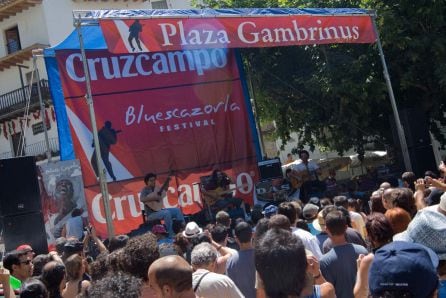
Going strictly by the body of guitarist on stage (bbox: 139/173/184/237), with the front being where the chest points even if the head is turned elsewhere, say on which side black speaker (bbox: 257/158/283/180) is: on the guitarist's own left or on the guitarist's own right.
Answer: on the guitarist's own left

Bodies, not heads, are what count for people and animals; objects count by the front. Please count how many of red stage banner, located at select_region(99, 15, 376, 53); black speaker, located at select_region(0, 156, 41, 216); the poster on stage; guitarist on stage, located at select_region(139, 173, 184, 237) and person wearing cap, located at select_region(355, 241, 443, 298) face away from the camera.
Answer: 1

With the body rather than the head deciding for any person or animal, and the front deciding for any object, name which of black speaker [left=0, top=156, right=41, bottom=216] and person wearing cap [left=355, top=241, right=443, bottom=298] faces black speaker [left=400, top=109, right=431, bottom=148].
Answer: the person wearing cap

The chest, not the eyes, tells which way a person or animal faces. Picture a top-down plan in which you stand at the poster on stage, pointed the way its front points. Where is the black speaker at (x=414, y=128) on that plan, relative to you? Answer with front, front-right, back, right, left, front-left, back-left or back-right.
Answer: left

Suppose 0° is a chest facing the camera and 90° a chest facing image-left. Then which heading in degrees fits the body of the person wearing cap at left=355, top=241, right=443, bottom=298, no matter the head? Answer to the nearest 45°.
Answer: approximately 180°

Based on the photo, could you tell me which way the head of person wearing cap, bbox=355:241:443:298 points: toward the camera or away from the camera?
away from the camera

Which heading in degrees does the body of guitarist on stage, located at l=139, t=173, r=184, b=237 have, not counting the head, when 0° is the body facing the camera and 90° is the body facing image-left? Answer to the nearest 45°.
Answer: approximately 315°

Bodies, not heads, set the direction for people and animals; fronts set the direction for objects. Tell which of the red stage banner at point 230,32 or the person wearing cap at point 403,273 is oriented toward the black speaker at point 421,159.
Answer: the person wearing cap

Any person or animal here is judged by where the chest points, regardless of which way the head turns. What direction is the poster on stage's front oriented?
toward the camera

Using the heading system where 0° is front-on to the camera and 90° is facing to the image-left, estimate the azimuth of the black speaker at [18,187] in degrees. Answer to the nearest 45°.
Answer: approximately 0°

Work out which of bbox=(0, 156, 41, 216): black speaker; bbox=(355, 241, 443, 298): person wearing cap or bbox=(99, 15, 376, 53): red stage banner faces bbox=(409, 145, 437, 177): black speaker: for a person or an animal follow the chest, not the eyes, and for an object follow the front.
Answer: the person wearing cap

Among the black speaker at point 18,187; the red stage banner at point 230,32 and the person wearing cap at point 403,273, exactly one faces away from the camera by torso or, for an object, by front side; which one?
the person wearing cap

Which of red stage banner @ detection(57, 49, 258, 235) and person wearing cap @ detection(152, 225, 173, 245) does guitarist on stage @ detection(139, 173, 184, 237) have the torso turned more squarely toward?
the person wearing cap

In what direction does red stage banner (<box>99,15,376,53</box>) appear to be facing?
toward the camera

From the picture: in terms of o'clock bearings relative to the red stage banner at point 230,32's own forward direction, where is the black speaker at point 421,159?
The black speaker is roughly at 8 o'clock from the red stage banner.

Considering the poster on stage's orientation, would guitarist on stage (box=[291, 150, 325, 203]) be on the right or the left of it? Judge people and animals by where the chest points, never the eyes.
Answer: on its left
